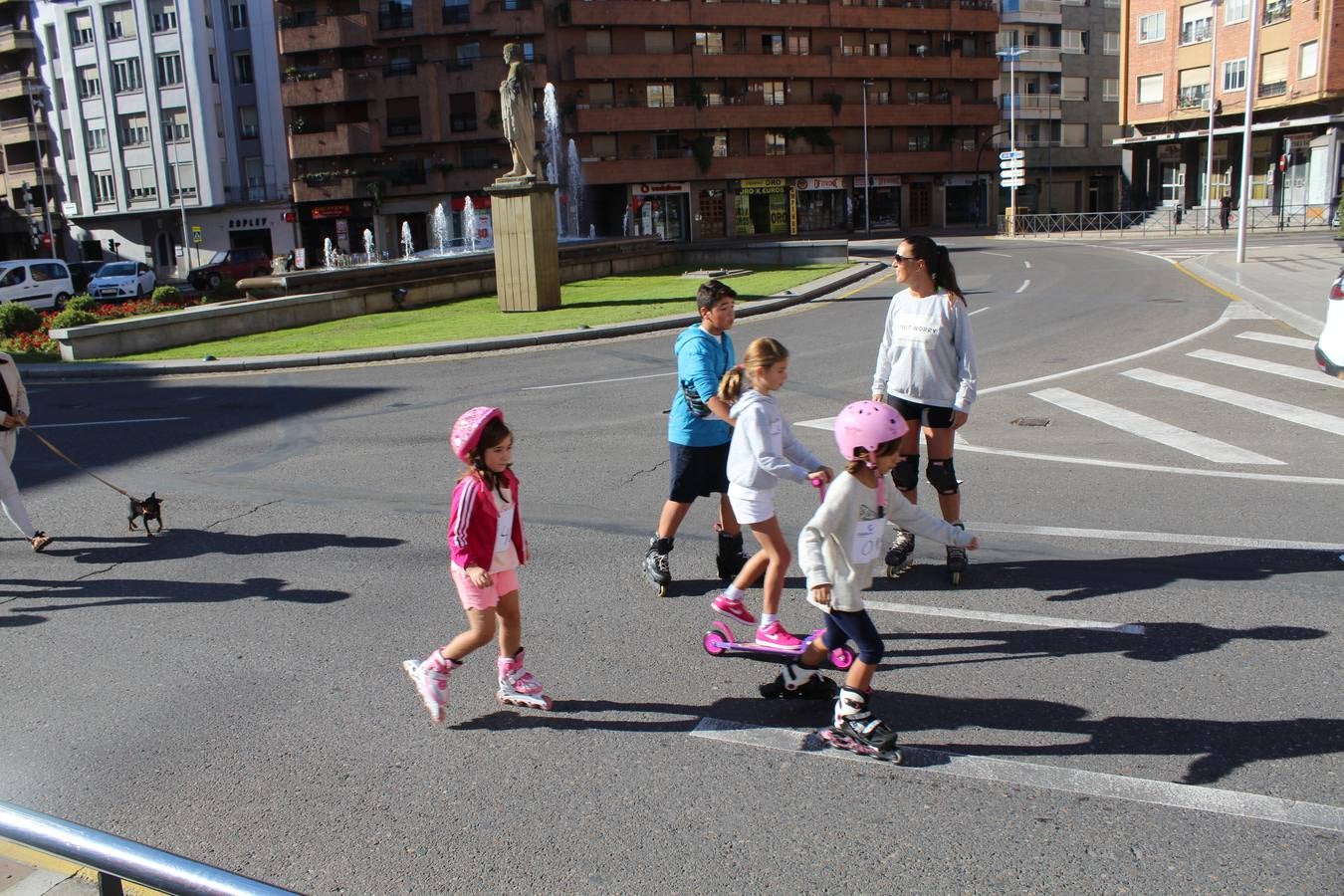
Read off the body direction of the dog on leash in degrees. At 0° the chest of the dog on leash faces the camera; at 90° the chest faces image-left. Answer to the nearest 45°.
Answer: approximately 315°

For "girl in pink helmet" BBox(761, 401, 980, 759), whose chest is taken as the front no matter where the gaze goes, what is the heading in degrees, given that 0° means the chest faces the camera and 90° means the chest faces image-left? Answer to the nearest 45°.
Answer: approximately 315°

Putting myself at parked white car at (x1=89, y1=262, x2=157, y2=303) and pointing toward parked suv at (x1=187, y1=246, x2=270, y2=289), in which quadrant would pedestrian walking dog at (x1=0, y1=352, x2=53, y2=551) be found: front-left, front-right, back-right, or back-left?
back-right

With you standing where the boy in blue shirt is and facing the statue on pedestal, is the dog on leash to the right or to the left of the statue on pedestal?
left

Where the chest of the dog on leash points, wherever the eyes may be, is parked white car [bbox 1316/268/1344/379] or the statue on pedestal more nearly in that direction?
the parked white car

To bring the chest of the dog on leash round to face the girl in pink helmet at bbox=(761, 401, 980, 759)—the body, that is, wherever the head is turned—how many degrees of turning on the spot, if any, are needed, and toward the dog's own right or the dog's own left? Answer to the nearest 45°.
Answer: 0° — it already faces them

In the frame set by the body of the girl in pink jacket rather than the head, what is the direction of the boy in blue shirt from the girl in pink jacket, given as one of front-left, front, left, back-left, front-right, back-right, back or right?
left

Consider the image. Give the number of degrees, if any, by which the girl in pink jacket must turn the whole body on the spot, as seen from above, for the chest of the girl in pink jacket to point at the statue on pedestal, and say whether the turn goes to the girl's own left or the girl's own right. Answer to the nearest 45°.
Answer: approximately 135° to the girl's own left

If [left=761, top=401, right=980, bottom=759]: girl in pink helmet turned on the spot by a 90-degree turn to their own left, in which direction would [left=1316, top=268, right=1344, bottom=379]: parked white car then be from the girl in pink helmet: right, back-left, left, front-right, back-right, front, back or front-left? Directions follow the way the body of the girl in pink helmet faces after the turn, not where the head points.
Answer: front

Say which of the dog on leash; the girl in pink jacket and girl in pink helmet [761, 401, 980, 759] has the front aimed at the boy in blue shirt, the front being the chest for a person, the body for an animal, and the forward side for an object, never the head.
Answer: the dog on leash

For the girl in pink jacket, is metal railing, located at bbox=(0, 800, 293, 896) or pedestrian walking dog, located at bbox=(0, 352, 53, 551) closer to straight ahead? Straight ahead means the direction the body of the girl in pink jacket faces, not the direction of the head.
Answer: the metal railing

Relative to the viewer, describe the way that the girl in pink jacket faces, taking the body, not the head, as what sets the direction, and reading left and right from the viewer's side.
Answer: facing the viewer and to the right of the viewer
